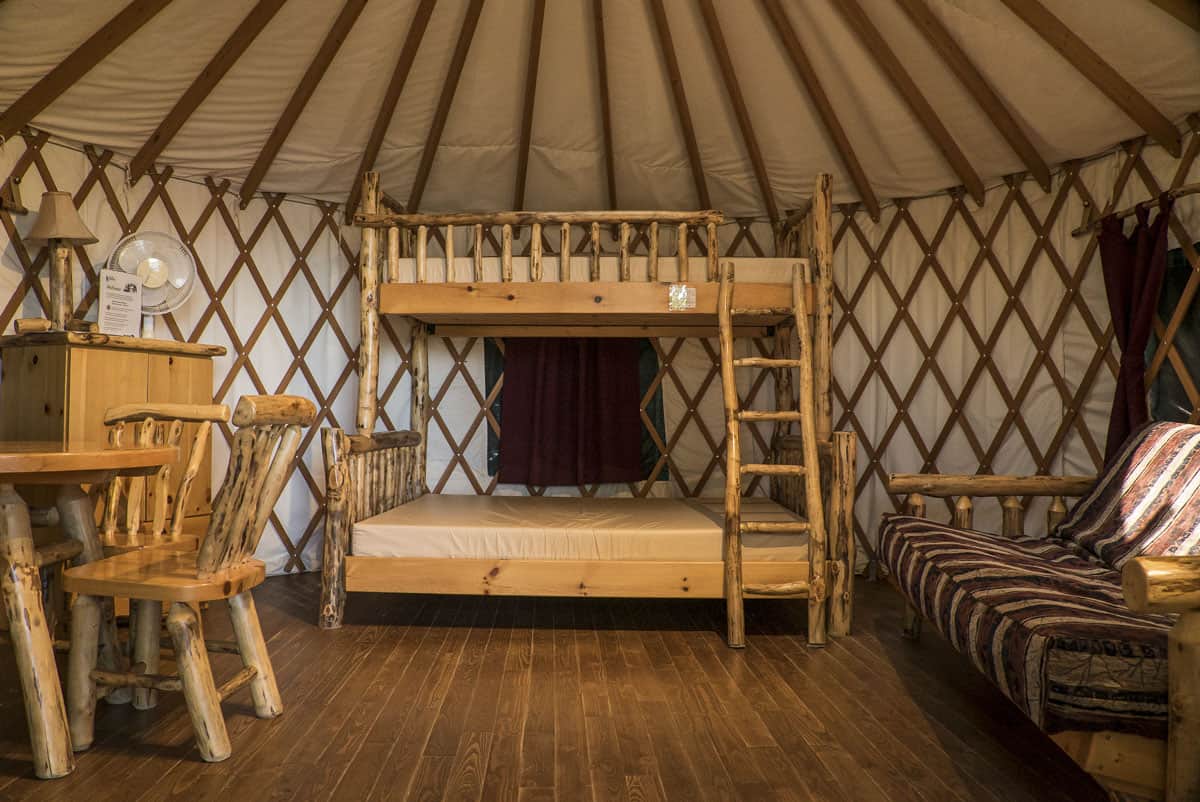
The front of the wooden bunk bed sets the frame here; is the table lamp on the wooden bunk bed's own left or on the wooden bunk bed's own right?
on the wooden bunk bed's own right

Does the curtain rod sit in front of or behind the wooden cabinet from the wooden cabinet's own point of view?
in front

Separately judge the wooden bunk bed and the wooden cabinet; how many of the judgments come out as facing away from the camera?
0

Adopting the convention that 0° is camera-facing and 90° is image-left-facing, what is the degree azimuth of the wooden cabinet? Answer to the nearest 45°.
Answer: approximately 315°

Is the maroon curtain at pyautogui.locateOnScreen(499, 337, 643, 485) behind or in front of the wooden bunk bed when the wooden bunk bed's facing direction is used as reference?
behind

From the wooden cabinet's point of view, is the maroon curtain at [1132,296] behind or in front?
in front

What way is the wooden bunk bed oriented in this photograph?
toward the camera

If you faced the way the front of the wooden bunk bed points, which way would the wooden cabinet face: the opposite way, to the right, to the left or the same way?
to the left

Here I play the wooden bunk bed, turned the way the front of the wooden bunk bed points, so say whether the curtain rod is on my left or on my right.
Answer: on my left

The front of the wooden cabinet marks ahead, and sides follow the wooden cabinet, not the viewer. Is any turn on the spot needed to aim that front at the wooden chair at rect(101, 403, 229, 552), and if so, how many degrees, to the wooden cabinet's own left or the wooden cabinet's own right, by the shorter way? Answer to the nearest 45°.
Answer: approximately 45° to the wooden cabinet's own right

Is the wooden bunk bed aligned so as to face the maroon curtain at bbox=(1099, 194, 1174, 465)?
no

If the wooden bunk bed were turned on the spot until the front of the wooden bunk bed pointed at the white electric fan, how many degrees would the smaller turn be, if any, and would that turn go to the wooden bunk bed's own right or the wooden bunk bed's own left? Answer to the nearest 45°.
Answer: approximately 90° to the wooden bunk bed's own right

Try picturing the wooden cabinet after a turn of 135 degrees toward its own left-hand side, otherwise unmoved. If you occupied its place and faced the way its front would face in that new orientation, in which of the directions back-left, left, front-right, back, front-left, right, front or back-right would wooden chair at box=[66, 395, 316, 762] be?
back

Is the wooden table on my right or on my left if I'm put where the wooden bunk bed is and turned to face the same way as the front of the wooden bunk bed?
on my right

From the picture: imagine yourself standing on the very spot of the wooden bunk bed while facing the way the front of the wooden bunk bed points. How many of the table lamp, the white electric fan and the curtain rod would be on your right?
2

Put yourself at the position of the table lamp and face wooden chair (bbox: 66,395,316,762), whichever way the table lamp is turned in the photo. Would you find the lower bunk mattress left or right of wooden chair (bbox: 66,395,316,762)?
left

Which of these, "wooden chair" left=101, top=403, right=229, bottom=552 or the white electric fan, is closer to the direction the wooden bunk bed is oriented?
the wooden chair

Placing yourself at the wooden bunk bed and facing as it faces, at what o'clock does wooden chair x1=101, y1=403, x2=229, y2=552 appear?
The wooden chair is roughly at 2 o'clock from the wooden bunk bed.
